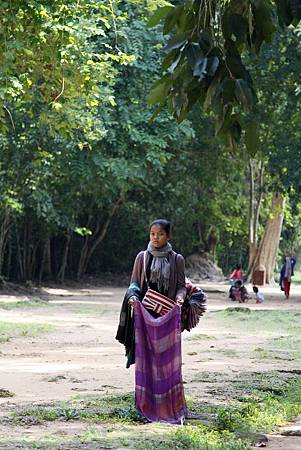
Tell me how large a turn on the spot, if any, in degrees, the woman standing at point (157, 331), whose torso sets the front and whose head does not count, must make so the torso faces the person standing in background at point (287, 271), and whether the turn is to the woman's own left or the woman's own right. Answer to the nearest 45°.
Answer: approximately 180°

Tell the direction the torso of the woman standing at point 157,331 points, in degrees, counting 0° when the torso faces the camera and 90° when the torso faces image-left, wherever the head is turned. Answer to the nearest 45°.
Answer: approximately 0°

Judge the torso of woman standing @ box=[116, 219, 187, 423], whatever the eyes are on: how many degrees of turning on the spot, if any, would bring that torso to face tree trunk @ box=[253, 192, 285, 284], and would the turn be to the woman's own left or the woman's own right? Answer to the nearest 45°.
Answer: approximately 180°

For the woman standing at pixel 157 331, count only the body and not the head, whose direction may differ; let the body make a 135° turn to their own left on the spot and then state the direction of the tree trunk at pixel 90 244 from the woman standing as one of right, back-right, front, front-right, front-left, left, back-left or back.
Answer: front-left

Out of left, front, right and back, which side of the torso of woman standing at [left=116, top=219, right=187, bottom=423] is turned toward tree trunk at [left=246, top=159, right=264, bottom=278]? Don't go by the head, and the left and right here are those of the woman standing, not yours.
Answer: back

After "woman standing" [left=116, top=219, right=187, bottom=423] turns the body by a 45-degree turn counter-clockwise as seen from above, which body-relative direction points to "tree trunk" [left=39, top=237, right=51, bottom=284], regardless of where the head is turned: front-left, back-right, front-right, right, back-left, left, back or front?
back-left
